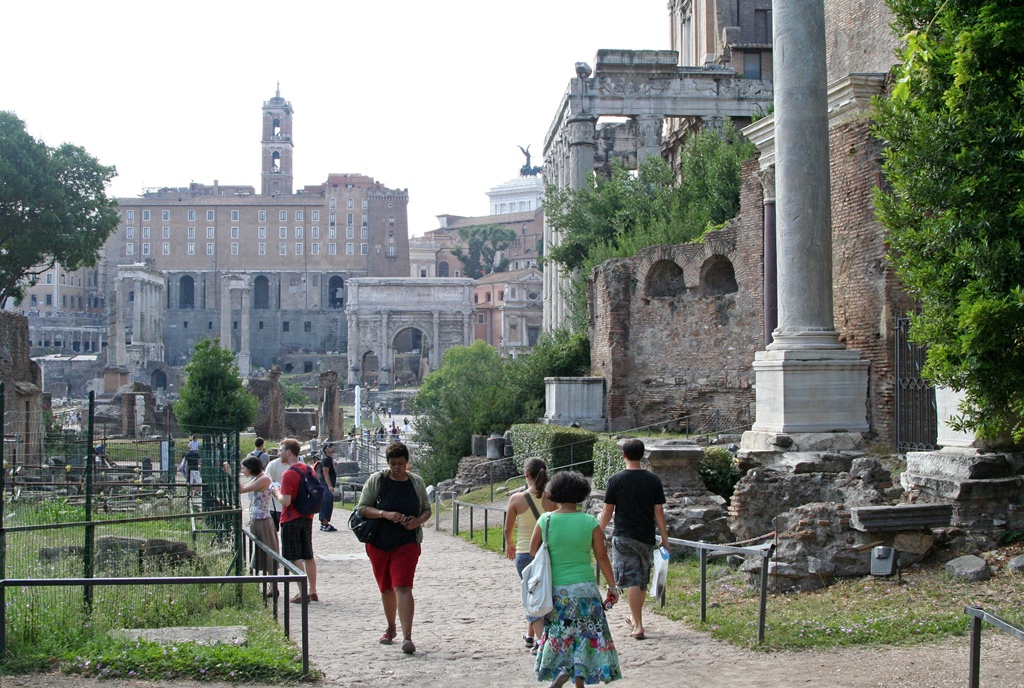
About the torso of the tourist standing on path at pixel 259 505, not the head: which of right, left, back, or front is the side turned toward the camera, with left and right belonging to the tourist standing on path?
left

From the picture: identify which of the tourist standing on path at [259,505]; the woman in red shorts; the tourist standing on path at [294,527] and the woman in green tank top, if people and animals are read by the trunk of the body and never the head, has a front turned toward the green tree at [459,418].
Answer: the woman in green tank top

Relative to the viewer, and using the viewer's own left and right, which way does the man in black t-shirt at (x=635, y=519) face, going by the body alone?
facing away from the viewer

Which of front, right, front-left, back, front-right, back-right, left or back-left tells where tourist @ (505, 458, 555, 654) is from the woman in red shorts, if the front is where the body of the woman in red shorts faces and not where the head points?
left

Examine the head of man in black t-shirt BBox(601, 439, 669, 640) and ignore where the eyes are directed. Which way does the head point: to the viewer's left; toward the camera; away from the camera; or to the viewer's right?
away from the camera

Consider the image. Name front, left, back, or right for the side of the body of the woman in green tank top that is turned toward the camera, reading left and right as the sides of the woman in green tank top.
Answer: back

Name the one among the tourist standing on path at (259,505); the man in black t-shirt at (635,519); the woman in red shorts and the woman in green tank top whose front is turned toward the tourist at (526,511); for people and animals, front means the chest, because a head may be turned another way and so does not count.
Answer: the woman in green tank top

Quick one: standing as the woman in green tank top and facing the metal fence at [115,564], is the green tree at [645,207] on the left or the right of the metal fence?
right

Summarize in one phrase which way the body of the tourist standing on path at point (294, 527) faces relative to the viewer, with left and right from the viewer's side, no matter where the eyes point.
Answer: facing to the left of the viewer

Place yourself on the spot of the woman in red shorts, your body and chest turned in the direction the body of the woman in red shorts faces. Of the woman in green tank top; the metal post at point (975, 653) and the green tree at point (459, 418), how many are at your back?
1

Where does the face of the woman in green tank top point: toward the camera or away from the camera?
away from the camera

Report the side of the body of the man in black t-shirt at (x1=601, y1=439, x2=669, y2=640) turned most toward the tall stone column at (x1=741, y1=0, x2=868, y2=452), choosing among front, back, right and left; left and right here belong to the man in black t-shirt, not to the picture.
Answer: front

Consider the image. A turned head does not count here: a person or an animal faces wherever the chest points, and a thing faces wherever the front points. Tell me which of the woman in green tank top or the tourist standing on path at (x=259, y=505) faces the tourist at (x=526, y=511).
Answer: the woman in green tank top
